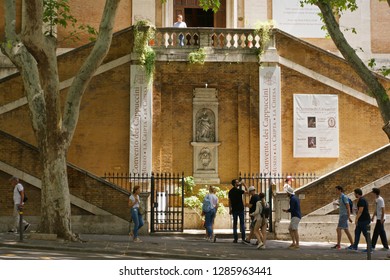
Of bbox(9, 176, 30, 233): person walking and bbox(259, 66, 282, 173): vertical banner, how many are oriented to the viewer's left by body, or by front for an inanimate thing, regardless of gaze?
1

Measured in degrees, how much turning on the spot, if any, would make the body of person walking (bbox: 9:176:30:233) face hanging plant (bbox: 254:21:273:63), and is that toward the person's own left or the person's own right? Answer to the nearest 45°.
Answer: approximately 180°

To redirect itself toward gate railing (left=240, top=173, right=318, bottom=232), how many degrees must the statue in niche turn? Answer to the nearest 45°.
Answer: approximately 90° to its left

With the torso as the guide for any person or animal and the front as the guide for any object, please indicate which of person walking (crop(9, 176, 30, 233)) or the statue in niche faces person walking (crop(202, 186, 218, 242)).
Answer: the statue in niche

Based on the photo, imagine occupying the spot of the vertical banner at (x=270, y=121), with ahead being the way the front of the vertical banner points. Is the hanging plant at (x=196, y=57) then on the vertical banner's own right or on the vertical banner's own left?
on the vertical banner's own right

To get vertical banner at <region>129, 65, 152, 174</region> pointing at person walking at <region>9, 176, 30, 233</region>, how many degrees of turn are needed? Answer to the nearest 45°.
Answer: approximately 45° to its right

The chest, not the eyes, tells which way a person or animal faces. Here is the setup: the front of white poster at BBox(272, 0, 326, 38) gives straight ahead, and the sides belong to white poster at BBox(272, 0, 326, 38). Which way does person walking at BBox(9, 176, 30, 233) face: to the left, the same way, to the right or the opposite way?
to the right

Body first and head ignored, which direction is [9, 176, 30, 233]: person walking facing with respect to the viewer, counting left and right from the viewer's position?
facing to the left of the viewer

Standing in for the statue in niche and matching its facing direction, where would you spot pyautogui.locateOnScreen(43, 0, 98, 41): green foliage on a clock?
The green foliage is roughly at 2 o'clock from the statue in niche.

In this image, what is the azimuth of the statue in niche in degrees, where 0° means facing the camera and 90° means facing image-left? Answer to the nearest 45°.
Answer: approximately 0°
